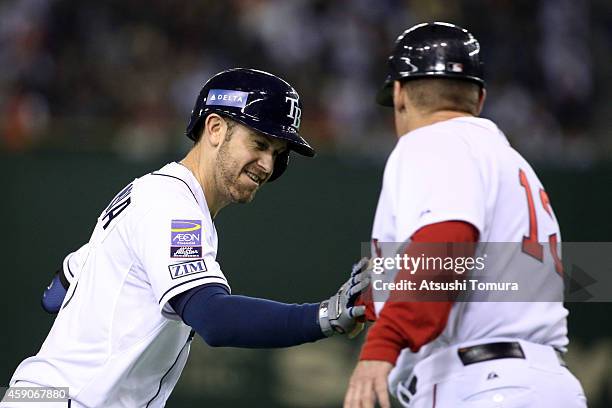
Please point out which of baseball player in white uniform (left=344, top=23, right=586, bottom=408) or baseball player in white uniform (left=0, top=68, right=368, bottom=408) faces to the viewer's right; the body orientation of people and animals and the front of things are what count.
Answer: baseball player in white uniform (left=0, top=68, right=368, bottom=408)

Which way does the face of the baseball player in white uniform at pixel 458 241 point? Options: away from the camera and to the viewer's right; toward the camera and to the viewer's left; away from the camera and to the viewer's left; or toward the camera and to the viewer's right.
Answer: away from the camera and to the viewer's left

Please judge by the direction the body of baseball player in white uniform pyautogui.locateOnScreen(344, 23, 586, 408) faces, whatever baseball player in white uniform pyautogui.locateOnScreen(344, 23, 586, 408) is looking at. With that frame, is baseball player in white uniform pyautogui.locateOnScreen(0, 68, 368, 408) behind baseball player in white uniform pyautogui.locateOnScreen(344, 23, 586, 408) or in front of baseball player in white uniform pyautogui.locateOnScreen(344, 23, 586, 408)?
in front

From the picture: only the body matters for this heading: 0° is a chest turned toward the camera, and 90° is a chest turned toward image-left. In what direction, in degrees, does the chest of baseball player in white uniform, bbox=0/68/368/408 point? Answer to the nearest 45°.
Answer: approximately 270°

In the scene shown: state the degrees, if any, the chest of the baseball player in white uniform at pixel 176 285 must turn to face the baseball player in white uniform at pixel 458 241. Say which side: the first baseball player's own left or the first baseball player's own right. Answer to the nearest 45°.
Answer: approximately 45° to the first baseball player's own right

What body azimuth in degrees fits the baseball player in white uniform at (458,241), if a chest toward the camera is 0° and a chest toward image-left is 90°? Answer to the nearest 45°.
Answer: approximately 135°

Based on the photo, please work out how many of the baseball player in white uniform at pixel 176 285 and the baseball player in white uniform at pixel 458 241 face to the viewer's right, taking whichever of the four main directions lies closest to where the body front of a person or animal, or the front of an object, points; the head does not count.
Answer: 1

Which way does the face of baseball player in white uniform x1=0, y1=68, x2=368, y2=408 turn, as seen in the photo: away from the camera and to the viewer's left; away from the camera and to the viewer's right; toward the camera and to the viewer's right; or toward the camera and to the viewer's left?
toward the camera and to the viewer's right
